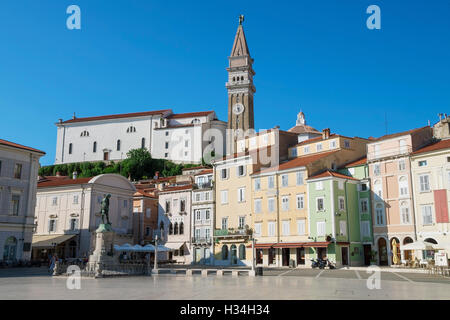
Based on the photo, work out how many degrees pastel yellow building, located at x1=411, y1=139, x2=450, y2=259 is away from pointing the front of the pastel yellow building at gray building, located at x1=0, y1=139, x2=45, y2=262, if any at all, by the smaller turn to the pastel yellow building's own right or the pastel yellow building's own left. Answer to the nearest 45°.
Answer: approximately 45° to the pastel yellow building's own right

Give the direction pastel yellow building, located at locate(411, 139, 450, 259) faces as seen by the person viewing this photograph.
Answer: facing the viewer and to the left of the viewer

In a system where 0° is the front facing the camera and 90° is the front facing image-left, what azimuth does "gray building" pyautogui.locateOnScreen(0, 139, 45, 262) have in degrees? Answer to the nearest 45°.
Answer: approximately 315°

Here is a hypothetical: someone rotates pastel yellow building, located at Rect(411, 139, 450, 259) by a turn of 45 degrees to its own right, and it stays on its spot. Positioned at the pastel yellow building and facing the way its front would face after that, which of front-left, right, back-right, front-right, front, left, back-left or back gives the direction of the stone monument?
front-left

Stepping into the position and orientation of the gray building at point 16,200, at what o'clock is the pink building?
The pink building is roughly at 11 o'clock from the gray building.

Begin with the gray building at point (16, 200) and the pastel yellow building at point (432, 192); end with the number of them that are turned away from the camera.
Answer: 0

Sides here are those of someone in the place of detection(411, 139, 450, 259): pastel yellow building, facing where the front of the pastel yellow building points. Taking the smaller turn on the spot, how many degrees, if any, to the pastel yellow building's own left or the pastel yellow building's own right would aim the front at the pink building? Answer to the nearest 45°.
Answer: approximately 90° to the pastel yellow building's own right

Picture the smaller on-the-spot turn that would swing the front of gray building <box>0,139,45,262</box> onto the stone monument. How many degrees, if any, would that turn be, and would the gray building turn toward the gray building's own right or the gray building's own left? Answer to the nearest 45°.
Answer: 0° — it already faces it

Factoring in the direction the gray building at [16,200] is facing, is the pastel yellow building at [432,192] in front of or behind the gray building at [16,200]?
in front
